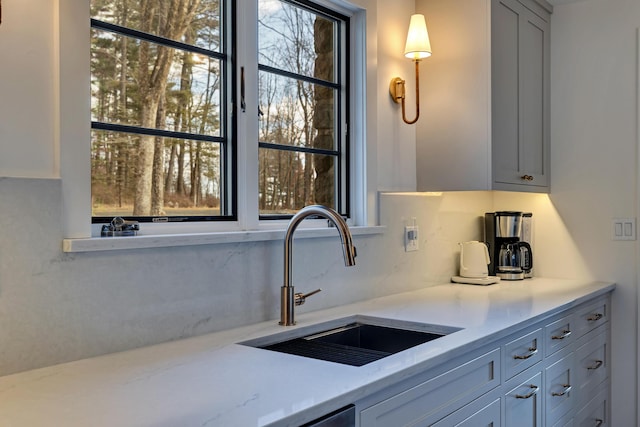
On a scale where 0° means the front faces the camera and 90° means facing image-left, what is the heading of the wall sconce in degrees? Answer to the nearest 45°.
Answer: approximately 315°

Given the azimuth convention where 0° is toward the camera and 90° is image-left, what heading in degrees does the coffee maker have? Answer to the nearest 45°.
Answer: approximately 315°

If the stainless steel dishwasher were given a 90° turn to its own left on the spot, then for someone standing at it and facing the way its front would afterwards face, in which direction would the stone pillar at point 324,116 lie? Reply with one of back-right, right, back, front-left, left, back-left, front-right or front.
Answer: front-left

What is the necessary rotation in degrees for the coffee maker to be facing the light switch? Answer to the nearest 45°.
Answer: approximately 45° to its left

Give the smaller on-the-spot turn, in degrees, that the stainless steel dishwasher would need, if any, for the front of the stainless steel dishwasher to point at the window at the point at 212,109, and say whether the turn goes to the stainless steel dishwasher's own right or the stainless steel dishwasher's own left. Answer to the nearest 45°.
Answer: approximately 180°

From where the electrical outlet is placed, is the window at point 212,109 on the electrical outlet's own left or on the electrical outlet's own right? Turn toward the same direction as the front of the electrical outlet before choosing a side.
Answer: on the electrical outlet's own right
